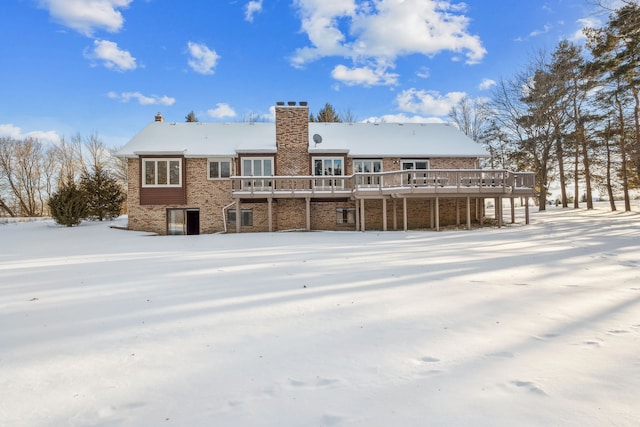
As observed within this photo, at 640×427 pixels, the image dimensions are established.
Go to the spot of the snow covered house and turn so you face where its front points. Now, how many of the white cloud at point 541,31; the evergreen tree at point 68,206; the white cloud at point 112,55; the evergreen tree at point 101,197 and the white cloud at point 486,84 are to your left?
3

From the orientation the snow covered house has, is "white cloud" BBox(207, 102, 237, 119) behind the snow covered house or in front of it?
in front

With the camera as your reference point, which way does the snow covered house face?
facing away from the viewer

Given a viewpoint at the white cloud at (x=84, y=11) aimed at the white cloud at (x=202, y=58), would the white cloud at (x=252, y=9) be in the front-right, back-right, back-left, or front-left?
front-right

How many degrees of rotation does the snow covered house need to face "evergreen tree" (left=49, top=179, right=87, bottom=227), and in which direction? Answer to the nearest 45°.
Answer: approximately 90° to its left

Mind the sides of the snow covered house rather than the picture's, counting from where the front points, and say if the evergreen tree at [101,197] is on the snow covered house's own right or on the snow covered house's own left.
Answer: on the snow covered house's own left

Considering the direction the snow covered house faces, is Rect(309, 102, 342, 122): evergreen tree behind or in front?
in front

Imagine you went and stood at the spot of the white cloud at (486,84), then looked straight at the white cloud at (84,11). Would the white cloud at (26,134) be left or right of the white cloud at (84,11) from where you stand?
right
